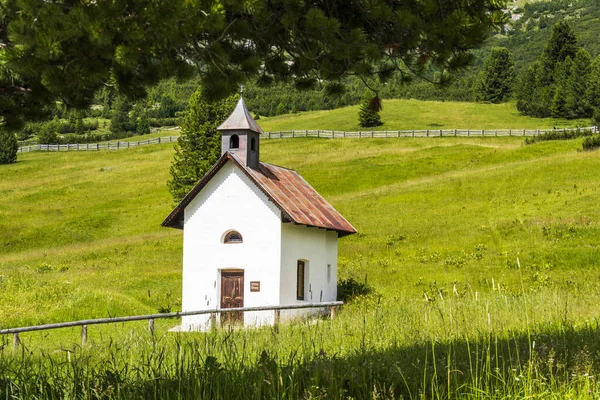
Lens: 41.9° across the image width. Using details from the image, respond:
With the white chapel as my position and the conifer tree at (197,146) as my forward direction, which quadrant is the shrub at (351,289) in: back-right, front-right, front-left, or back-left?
front-right

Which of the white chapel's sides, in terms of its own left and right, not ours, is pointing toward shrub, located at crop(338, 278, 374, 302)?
back

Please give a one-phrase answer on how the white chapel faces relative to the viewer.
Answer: facing the viewer and to the left of the viewer

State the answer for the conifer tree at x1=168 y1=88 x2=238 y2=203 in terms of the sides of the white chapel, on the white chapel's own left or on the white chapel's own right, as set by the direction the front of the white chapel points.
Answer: on the white chapel's own right

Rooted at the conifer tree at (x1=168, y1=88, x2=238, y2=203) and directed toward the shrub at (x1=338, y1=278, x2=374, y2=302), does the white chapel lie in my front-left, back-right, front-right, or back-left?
front-right
